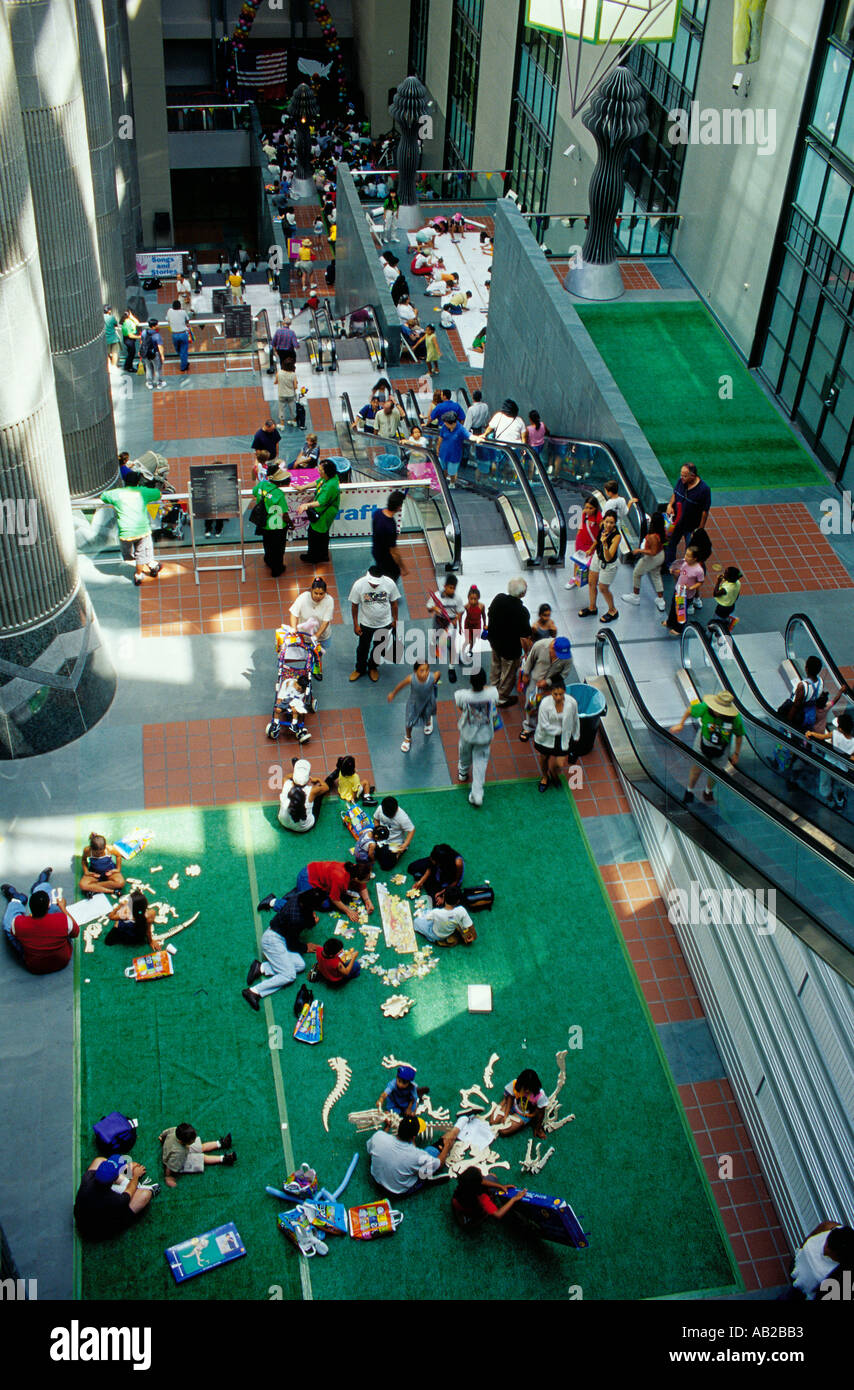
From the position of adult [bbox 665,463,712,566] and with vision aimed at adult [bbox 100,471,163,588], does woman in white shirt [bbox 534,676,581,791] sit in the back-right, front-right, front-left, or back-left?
front-left

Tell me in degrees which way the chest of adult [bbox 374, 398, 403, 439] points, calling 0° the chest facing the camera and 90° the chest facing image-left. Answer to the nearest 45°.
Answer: approximately 0°

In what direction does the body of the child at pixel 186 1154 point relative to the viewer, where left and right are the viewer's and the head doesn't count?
facing to the right of the viewer

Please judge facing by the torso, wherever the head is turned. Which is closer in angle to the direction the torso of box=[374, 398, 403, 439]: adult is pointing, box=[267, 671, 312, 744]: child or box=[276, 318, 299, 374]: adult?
the child

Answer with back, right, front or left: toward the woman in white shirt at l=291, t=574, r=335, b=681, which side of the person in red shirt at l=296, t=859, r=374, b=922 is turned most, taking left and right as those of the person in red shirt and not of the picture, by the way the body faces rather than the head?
left

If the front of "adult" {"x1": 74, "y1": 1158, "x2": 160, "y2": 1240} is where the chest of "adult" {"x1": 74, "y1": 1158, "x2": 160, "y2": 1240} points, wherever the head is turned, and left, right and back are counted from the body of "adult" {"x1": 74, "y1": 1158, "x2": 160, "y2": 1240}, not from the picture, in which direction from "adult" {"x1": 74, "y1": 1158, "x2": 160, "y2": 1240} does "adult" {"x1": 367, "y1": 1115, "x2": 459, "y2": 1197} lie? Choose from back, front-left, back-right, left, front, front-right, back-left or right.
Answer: front-right

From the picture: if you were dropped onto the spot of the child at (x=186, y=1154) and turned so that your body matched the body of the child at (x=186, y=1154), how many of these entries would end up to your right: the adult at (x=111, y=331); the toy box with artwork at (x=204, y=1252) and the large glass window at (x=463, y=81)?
1

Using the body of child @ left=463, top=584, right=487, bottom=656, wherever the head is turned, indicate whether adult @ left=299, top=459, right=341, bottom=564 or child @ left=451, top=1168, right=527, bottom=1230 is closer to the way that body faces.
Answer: the child

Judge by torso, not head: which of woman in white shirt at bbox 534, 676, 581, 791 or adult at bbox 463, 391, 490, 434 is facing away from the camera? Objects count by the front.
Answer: the adult

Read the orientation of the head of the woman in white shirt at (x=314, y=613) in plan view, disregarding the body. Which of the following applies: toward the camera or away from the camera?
toward the camera

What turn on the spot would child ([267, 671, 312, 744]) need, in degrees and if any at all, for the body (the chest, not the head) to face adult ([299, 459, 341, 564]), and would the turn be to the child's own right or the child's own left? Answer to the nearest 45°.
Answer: approximately 180°

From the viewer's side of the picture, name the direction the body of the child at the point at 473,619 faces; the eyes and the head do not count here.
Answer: toward the camera

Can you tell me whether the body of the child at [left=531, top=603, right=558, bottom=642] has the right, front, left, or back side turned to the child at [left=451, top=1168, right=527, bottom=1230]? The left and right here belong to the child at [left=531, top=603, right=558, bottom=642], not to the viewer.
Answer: front

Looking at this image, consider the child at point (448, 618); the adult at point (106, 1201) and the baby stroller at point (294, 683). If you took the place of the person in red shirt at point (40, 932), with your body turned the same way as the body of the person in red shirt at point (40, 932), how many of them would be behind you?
1

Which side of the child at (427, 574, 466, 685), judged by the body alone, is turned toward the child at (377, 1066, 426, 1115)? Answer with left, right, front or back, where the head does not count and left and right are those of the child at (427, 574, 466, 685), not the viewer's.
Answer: front

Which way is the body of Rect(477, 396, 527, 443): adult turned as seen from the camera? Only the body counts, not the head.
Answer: away from the camera

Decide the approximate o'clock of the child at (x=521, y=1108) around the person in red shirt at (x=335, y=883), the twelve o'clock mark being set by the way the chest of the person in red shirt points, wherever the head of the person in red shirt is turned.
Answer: The child is roughly at 2 o'clock from the person in red shirt.
